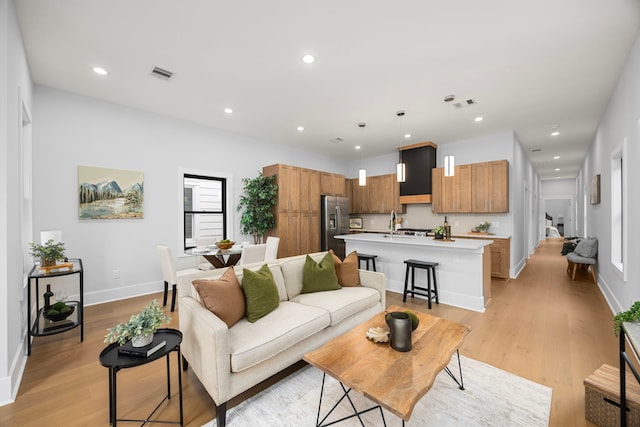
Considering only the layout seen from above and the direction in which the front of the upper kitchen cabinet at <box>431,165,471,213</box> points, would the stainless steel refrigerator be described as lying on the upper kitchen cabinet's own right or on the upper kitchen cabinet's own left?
on the upper kitchen cabinet's own right

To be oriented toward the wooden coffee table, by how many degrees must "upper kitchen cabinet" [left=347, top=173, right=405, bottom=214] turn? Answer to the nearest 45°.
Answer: approximately 45° to its left

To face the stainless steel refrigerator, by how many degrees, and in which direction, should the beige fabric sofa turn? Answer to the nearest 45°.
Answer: approximately 135° to its left

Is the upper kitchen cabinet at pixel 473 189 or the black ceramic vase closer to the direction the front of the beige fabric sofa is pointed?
the black ceramic vase

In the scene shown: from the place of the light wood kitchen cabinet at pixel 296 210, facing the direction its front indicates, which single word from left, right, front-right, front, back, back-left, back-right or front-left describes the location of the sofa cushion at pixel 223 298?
front-right

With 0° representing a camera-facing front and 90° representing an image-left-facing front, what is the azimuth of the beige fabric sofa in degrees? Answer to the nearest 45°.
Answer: approximately 315°
